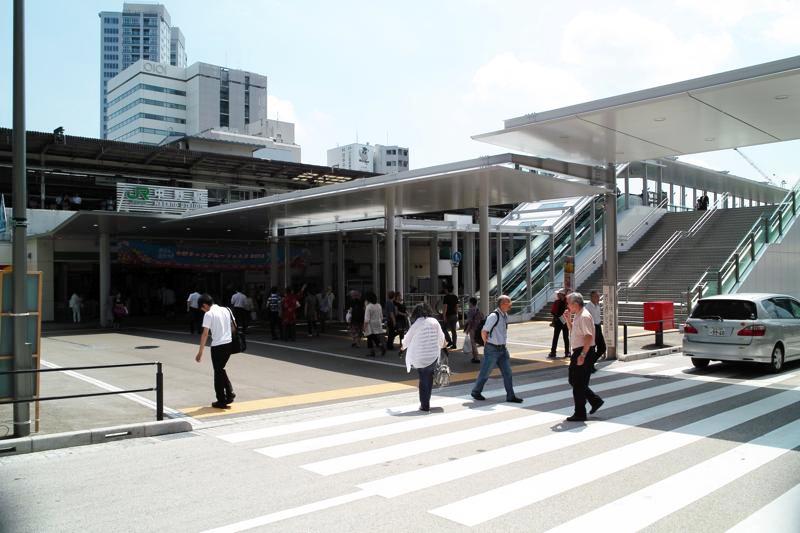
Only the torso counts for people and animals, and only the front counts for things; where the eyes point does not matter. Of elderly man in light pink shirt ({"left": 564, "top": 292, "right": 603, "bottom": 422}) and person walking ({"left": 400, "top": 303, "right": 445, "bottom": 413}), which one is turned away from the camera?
the person walking

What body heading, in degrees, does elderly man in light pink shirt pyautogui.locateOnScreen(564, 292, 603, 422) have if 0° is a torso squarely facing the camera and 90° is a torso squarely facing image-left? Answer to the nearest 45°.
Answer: approximately 90°

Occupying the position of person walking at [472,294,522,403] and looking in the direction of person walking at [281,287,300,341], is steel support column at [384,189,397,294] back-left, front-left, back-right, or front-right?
front-right

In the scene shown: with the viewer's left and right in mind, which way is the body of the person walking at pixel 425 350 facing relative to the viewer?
facing away from the viewer

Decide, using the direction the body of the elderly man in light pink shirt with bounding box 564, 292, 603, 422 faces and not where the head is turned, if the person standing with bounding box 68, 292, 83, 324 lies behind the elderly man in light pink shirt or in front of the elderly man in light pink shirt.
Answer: in front

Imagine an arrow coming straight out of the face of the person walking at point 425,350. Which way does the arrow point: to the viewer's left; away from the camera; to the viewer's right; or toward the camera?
away from the camera

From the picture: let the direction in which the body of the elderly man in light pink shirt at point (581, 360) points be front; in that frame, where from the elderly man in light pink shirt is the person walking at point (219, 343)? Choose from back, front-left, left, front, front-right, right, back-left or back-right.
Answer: front

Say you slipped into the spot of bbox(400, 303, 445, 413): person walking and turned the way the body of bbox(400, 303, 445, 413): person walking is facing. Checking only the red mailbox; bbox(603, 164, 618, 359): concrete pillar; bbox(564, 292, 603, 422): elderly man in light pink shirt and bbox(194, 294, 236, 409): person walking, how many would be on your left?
1

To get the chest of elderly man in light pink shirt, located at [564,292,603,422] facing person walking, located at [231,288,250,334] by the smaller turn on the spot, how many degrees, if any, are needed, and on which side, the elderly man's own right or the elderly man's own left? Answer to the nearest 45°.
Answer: approximately 45° to the elderly man's own right

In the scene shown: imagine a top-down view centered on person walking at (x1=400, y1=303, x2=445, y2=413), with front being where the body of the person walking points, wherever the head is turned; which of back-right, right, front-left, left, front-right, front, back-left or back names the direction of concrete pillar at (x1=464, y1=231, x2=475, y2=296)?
front

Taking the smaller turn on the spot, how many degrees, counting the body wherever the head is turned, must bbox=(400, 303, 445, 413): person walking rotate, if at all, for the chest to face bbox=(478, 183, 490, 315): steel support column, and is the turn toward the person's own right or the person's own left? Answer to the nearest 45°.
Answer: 0° — they already face it

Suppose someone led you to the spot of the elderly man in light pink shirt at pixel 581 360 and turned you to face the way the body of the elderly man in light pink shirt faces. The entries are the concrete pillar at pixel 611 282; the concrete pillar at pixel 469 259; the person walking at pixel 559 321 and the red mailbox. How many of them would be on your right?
4

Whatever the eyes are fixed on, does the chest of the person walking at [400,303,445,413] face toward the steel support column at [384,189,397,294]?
yes
